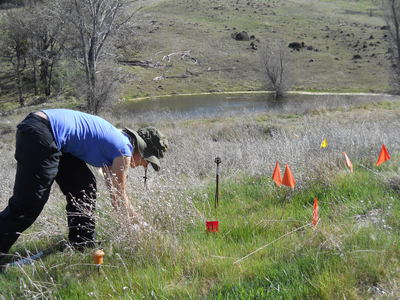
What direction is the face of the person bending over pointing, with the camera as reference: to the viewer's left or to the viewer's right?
to the viewer's right

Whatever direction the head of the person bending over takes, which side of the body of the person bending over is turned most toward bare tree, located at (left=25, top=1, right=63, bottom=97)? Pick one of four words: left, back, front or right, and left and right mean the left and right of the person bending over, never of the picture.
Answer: left

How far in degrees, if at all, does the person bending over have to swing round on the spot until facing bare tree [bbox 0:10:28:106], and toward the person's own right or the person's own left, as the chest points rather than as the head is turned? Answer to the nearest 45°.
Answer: approximately 90° to the person's own left

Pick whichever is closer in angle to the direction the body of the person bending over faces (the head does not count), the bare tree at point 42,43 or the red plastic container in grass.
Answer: the red plastic container in grass

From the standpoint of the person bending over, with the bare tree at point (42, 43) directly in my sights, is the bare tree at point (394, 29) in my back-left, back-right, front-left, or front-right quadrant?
front-right

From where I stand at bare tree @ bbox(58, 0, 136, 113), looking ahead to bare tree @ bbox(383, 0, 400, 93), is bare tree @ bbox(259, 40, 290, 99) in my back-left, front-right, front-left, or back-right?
front-left

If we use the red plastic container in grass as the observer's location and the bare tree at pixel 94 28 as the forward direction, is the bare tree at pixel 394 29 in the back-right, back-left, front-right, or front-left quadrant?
front-right

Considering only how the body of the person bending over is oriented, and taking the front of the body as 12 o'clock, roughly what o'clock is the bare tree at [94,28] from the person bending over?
The bare tree is roughly at 9 o'clock from the person bending over.

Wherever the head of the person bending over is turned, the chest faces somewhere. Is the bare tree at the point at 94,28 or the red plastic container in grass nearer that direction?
the red plastic container in grass

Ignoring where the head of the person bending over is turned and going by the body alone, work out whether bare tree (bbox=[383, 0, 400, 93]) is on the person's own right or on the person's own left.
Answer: on the person's own left

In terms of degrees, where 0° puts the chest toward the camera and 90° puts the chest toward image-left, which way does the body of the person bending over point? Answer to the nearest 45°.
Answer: approximately 270°

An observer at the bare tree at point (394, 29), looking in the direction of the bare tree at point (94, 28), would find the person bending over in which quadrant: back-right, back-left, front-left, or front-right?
front-left
